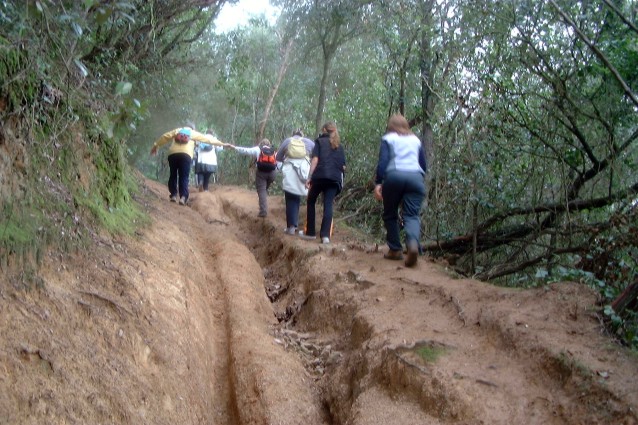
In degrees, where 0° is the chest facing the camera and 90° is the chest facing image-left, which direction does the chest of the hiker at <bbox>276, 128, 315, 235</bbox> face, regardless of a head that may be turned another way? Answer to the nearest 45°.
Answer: approximately 180°

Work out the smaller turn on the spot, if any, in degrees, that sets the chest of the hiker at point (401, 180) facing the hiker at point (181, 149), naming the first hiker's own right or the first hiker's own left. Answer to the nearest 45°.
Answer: approximately 45° to the first hiker's own left

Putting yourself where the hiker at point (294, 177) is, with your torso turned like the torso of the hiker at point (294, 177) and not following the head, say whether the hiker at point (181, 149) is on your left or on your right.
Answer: on your left

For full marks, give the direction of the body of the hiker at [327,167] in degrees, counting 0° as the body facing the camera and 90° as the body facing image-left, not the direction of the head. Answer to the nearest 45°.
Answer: approximately 135°

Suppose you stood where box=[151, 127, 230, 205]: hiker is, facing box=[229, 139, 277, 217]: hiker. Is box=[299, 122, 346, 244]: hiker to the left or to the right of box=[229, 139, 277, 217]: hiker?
right

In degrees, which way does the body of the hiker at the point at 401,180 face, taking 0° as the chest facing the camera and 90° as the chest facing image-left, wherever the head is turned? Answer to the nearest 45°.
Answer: approximately 180°

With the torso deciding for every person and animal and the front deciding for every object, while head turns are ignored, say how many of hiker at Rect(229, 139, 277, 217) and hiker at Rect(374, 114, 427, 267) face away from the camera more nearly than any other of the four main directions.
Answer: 2

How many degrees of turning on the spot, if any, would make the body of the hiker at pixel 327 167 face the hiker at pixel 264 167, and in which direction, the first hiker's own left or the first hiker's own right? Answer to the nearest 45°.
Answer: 0° — they already face them

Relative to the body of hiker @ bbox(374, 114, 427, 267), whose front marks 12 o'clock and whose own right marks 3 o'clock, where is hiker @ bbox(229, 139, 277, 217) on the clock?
hiker @ bbox(229, 139, 277, 217) is roughly at 11 o'clock from hiker @ bbox(374, 114, 427, 267).

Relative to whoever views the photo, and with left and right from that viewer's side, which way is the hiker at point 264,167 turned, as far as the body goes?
facing away from the viewer

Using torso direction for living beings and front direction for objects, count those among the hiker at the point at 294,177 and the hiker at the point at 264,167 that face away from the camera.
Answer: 2

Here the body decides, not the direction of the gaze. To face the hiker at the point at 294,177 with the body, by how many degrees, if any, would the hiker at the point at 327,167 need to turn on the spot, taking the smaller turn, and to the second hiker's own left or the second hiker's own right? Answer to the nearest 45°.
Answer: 0° — they already face them
